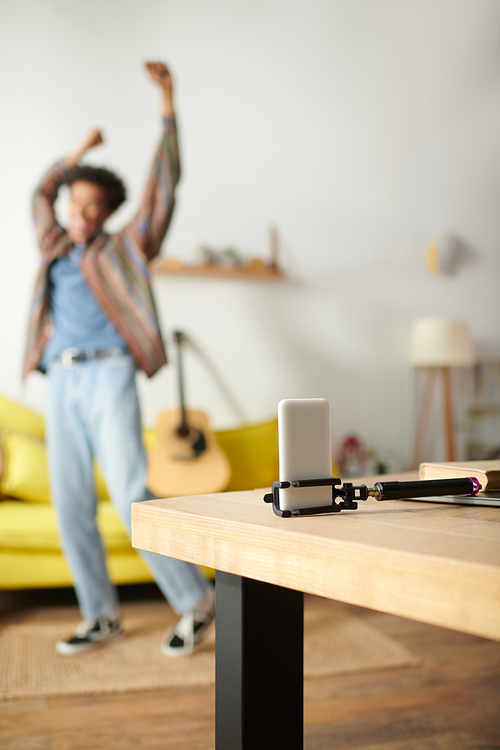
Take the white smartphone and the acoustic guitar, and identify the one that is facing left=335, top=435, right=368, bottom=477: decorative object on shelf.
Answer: the white smartphone

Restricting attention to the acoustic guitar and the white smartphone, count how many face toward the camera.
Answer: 1

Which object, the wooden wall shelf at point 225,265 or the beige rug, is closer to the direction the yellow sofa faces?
the beige rug

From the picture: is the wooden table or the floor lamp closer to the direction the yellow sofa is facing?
the wooden table

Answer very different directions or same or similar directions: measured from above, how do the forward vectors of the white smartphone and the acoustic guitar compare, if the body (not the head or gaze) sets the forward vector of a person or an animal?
very different directions

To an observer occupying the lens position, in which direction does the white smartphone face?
facing away from the viewer

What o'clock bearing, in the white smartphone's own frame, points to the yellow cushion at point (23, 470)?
The yellow cushion is roughly at 11 o'clock from the white smartphone.

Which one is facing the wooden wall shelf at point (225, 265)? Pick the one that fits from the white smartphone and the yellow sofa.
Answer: the white smartphone

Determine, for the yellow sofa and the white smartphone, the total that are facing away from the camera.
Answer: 1

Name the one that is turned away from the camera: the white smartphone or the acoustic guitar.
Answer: the white smartphone

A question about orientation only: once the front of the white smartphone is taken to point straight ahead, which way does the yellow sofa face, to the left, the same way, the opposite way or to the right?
the opposite way
